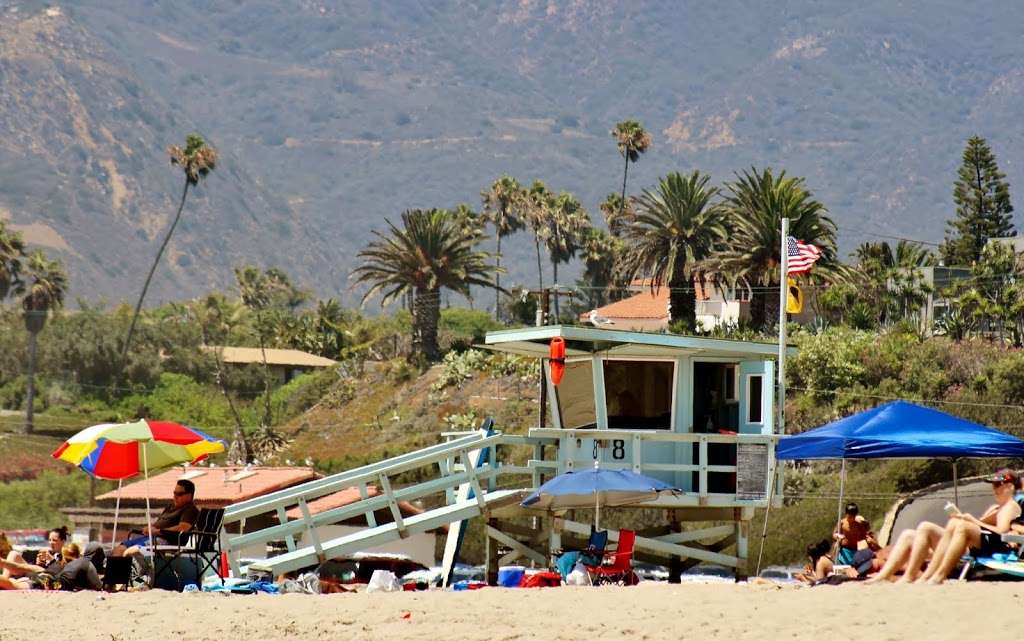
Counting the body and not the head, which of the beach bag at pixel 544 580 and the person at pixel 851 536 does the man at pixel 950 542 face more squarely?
the beach bag

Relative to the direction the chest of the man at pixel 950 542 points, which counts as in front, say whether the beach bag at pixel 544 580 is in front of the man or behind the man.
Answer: in front

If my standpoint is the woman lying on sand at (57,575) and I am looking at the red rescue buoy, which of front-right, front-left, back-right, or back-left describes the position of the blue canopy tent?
front-right

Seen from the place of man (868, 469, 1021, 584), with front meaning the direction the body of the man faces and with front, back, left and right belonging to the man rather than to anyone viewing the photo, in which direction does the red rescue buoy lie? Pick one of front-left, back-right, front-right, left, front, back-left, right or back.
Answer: front-right

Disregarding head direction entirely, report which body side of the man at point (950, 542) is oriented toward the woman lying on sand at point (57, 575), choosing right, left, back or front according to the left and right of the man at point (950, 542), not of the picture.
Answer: front

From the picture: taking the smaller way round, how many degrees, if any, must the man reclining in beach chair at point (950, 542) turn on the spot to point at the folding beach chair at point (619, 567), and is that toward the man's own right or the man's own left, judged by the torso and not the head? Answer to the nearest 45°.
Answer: approximately 45° to the man's own right

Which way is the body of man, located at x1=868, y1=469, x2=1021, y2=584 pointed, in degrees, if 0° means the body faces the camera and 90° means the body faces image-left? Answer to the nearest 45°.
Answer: approximately 90°

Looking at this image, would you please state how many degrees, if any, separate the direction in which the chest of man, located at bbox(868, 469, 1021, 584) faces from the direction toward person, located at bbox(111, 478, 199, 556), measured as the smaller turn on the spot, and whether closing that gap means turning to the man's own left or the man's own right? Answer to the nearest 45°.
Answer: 0° — they already face them

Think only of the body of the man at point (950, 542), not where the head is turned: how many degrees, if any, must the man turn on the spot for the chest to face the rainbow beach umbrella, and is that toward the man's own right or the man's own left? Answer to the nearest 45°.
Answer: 0° — they already face it

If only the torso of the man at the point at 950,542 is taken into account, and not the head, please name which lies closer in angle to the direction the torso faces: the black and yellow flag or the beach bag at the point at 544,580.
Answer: the beach bag

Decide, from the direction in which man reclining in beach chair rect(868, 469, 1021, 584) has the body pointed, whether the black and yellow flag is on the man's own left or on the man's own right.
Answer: on the man's own right
